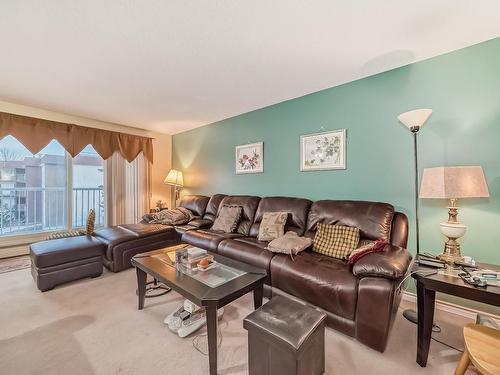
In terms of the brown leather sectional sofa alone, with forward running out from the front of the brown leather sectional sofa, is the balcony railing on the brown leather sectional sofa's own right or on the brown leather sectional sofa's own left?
on the brown leather sectional sofa's own right

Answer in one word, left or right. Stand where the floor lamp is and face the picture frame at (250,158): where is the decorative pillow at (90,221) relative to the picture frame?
left

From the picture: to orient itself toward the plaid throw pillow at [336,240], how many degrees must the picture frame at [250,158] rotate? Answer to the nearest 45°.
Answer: approximately 90° to its left

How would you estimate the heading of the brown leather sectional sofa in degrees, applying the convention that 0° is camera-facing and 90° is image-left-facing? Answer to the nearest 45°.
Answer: approximately 45°

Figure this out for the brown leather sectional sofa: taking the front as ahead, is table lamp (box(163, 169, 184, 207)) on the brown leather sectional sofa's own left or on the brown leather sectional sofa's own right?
on the brown leather sectional sofa's own right

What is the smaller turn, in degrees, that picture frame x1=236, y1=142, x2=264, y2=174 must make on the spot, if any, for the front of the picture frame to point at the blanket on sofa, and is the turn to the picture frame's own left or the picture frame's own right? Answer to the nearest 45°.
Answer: approximately 45° to the picture frame's own right

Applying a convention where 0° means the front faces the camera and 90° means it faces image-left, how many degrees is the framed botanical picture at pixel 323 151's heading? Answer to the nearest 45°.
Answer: approximately 45°

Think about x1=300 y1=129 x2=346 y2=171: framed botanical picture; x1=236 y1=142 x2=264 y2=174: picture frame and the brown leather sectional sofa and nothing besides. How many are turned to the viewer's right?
0

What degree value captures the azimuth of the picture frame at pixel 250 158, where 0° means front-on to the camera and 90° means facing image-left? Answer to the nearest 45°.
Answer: approximately 45°

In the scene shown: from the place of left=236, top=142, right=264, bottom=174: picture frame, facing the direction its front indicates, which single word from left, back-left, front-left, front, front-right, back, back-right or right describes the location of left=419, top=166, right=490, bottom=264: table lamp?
left

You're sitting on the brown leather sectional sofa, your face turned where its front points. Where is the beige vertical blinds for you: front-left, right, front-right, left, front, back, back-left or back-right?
right

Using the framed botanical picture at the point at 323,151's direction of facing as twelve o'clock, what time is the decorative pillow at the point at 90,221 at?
The decorative pillow is roughly at 1 o'clock from the framed botanical picture.

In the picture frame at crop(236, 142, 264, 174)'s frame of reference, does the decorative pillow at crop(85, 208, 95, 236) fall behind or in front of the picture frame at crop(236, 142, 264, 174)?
in front
